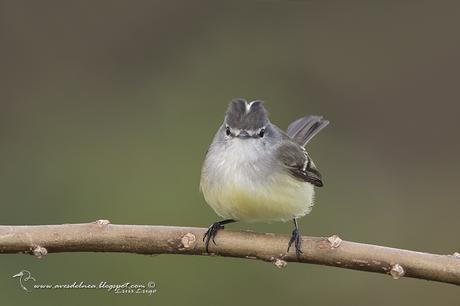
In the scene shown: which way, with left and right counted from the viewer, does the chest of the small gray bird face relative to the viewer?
facing the viewer and to the left of the viewer
